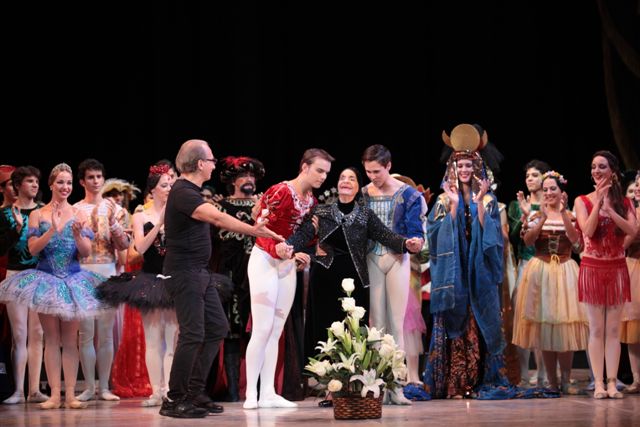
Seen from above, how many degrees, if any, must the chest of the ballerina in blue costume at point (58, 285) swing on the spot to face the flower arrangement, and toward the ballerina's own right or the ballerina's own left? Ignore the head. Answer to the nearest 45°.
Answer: approximately 45° to the ballerina's own left

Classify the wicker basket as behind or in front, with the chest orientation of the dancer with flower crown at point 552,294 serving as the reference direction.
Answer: in front

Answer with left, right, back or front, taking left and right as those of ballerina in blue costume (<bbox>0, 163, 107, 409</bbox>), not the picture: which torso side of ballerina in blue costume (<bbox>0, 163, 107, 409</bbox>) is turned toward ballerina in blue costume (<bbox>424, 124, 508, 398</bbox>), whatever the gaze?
left

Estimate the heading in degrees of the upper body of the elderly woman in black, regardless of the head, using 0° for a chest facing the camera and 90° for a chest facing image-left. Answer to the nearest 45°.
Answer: approximately 0°

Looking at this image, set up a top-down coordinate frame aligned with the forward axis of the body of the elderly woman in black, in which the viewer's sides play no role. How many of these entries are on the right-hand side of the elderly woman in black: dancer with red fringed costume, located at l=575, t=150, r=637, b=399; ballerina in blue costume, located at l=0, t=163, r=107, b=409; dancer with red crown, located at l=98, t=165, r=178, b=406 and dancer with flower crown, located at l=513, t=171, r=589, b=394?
2

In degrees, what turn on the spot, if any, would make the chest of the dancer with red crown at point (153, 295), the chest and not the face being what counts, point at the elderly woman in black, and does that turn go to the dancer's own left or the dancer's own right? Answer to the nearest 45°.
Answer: approximately 45° to the dancer's own left

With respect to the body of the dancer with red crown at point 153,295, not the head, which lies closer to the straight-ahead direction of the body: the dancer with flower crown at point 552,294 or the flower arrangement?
the flower arrangement

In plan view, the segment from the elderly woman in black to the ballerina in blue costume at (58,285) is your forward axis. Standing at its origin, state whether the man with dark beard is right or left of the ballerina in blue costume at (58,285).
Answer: right

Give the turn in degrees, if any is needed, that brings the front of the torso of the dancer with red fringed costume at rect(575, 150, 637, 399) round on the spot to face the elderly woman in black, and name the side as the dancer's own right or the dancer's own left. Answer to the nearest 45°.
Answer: approximately 45° to the dancer's own right
